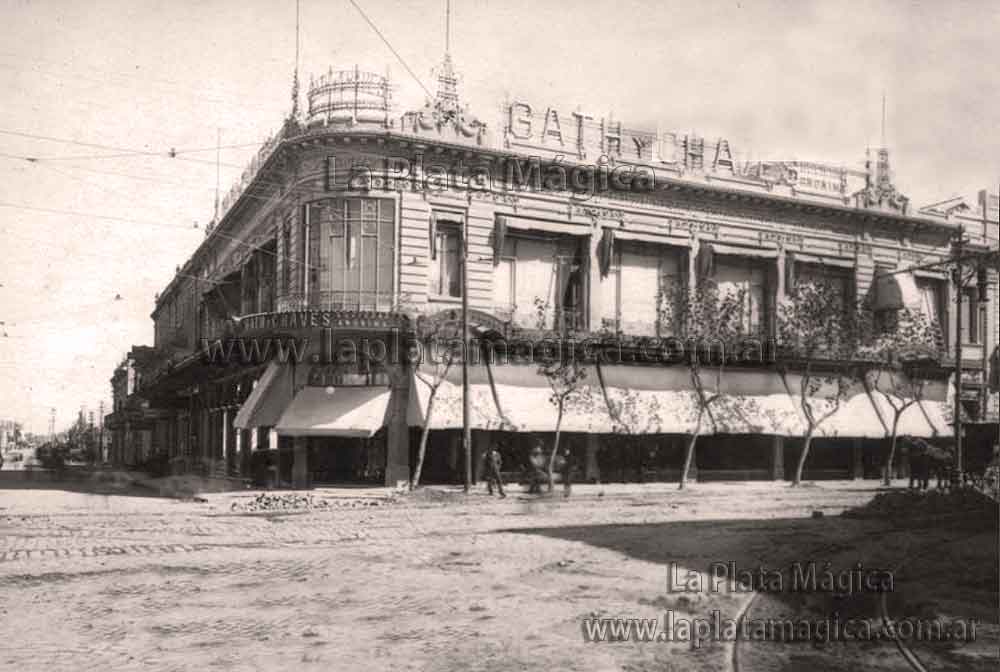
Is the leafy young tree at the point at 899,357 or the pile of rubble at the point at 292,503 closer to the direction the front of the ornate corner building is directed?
the pile of rubble

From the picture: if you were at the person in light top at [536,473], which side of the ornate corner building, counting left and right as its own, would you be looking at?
front

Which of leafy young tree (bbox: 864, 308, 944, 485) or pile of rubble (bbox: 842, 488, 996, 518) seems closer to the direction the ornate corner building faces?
the pile of rubble

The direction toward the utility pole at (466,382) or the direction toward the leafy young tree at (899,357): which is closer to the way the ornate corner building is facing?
the utility pole

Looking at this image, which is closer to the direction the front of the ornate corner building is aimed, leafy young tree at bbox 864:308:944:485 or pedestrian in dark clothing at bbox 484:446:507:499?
the pedestrian in dark clothing

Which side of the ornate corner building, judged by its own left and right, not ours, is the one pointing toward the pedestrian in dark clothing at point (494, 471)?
front

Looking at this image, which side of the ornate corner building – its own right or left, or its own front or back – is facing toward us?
front
